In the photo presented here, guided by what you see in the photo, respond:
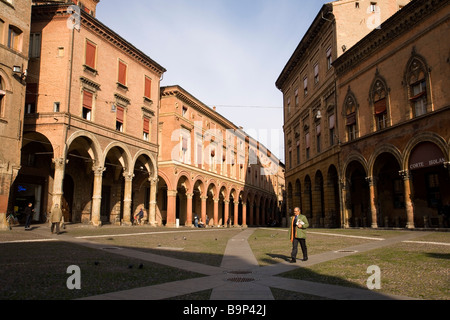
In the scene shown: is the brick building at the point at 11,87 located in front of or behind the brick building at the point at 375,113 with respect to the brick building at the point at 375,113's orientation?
in front

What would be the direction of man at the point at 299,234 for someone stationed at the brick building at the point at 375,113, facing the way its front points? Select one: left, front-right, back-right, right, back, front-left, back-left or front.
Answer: front-left

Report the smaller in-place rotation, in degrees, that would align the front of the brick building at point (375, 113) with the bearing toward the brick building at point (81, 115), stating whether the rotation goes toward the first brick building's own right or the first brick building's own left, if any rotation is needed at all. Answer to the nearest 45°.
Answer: approximately 45° to the first brick building's own right

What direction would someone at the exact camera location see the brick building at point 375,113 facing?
facing the viewer and to the left of the viewer

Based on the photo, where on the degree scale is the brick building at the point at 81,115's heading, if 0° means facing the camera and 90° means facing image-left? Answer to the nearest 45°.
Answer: approximately 315°

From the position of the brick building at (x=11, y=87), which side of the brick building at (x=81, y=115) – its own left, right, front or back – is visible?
right

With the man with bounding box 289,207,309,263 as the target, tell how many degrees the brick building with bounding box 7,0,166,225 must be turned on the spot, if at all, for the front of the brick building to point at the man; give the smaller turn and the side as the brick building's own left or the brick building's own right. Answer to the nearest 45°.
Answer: approximately 45° to the brick building's own right

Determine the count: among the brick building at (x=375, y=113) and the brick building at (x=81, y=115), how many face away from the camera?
0
